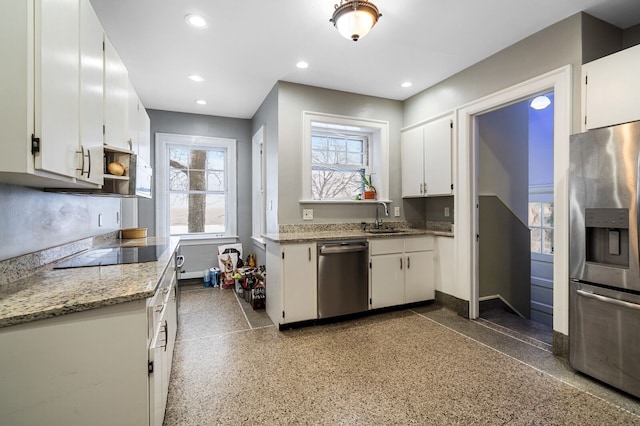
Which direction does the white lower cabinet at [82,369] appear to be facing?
to the viewer's right

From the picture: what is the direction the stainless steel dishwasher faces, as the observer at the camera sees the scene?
facing the viewer and to the right of the viewer

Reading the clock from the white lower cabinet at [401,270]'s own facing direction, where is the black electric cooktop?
The black electric cooktop is roughly at 3 o'clock from the white lower cabinet.

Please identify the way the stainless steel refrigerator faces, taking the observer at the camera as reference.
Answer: facing the viewer and to the left of the viewer

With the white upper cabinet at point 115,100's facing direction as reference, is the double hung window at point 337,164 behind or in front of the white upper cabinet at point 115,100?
in front

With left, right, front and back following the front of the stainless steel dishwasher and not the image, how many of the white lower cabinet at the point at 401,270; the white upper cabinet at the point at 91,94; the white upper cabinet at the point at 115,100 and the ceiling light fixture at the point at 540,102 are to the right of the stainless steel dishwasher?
2

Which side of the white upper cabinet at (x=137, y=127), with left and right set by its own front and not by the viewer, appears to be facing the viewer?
right

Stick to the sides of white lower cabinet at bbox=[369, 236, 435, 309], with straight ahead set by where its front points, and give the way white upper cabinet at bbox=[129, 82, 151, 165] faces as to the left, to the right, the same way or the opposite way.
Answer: to the left

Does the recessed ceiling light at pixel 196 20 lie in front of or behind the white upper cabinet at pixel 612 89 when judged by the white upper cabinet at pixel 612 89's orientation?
in front

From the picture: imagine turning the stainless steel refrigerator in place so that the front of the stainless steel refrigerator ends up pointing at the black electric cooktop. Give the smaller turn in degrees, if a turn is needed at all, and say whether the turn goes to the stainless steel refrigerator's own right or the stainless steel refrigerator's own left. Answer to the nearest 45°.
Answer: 0° — it already faces it

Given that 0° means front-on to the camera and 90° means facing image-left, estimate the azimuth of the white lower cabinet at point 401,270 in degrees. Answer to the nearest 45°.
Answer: approximately 315°

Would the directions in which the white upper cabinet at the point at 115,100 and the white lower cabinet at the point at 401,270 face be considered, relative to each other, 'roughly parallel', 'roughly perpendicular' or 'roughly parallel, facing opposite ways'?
roughly perpendicular

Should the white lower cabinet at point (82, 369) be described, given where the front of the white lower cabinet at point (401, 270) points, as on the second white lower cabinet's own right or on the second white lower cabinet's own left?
on the second white lower cabinet's own right

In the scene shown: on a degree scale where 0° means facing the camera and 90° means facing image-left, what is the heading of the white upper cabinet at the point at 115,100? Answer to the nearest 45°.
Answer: approximately 270°
